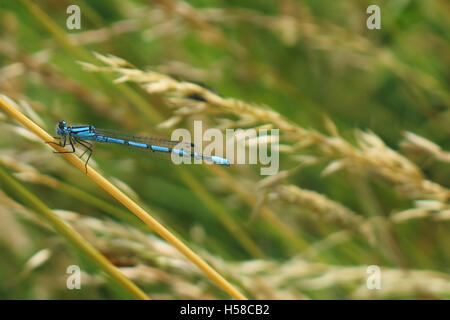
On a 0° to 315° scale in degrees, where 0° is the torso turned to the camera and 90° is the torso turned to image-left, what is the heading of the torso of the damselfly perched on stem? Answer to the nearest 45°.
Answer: approximately 90°
